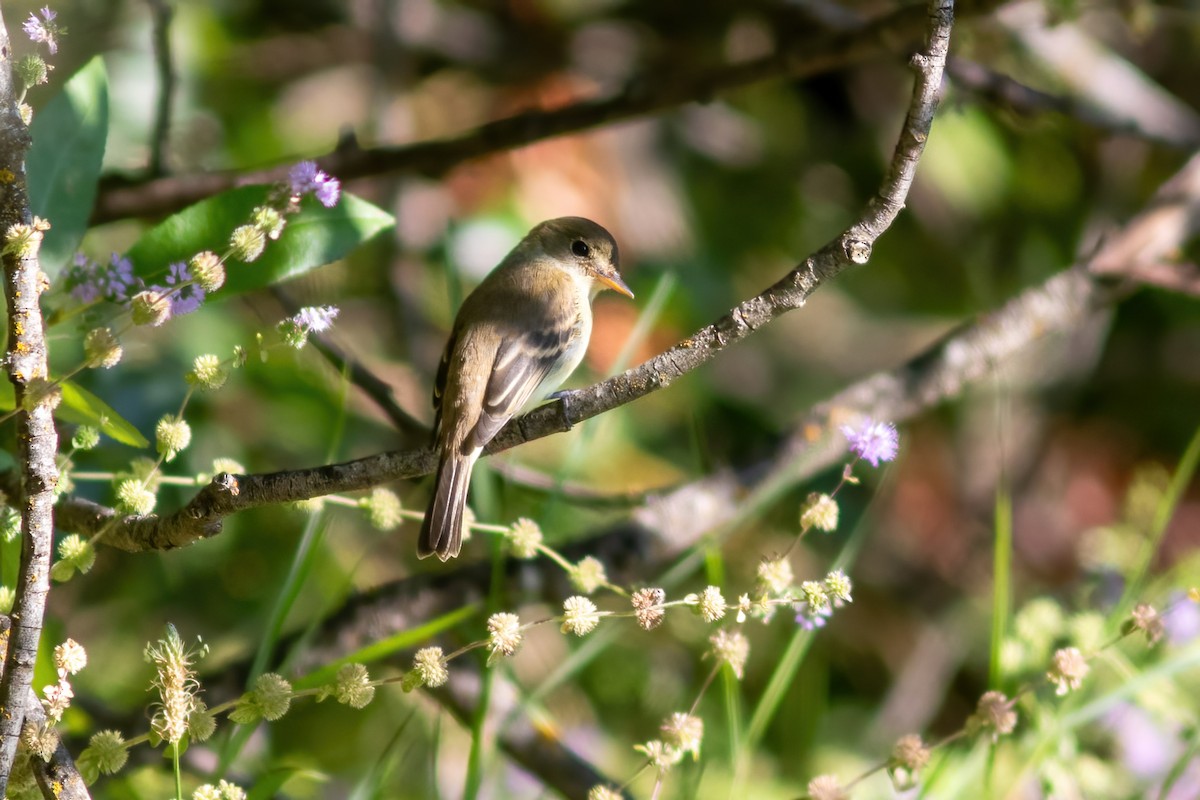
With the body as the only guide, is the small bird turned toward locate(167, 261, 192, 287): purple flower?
no

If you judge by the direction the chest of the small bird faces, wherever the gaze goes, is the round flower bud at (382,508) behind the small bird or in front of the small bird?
behind

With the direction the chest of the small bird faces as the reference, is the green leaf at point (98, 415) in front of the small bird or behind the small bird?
behind

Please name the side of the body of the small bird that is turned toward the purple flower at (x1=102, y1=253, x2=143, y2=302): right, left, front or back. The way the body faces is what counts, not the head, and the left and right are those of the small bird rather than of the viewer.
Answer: back

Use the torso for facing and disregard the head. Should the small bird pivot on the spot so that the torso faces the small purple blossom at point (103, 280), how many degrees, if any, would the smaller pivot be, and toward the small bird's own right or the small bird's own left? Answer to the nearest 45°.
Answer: approximately 180°

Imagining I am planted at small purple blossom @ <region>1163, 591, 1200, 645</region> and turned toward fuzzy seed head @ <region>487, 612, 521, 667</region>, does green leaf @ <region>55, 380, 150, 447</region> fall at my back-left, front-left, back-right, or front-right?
front-right

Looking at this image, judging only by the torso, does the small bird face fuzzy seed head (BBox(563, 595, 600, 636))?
no

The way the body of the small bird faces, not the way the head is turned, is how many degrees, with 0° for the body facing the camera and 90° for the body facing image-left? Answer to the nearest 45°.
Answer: approximately 225°

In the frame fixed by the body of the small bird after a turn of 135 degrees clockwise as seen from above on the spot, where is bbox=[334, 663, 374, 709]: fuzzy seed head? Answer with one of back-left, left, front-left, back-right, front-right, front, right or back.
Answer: front

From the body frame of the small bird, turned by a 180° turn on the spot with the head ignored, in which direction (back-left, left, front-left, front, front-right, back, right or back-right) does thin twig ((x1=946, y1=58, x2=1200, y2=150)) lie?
back

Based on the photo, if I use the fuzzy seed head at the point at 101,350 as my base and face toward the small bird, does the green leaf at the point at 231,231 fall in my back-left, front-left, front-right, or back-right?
front-left

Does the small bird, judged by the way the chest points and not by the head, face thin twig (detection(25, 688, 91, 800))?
no
